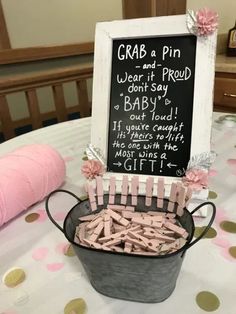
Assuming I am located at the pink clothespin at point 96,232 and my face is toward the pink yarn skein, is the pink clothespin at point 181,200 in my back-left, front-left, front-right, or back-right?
back-right

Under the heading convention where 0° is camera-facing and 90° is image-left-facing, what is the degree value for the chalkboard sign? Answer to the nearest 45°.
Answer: approximately 0°

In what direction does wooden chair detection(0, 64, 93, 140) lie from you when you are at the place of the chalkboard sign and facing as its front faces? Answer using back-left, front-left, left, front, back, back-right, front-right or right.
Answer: back-right

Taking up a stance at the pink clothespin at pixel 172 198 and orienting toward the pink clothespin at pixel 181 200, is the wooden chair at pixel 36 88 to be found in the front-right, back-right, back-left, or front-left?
back-left

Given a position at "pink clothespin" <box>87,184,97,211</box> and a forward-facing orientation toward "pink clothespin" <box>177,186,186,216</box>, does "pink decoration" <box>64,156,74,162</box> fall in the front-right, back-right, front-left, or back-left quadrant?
back-left
